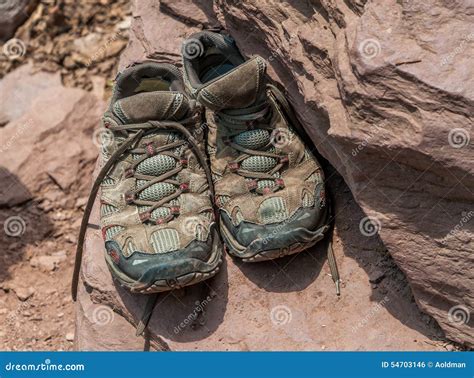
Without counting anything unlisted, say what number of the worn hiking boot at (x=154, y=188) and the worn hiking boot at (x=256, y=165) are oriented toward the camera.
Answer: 2

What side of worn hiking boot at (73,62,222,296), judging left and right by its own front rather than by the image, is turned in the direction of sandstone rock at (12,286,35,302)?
right

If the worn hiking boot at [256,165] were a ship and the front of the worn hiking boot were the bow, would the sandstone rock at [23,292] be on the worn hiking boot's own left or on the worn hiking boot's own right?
on the worn hiking boot's own right

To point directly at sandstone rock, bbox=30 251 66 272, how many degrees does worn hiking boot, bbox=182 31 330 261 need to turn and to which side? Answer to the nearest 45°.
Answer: approximately 90° to its right

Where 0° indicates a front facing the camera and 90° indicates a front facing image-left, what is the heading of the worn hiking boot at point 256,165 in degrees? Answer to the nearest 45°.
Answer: approximately 0°

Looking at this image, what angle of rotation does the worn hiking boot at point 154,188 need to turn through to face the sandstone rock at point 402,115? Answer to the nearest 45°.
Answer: approximately 45° to its left
